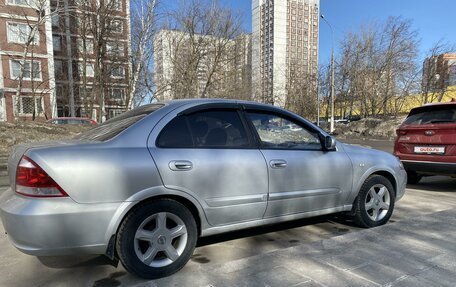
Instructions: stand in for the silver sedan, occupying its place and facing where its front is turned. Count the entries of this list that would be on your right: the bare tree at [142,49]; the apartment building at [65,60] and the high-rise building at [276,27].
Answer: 0

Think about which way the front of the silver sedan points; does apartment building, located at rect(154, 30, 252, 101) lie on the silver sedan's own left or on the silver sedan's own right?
on the silver sedan's own left

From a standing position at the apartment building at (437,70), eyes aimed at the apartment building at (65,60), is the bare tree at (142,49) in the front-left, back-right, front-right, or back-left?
front-left

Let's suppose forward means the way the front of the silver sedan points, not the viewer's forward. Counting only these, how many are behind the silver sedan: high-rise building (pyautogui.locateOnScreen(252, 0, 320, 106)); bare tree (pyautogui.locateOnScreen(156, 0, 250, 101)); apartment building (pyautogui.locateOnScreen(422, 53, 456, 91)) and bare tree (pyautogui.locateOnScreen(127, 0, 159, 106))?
0

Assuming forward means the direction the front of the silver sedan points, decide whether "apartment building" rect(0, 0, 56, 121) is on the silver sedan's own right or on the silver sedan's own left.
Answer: on the silver sedan's own left

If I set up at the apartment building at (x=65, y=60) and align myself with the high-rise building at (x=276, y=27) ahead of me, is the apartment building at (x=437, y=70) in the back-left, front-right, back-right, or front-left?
front-right

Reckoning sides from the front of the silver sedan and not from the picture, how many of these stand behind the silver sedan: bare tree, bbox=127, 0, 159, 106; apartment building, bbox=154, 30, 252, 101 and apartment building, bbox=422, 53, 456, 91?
0

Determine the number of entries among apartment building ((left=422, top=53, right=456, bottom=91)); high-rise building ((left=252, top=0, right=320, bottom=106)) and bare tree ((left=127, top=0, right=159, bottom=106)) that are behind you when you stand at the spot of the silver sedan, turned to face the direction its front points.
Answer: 0

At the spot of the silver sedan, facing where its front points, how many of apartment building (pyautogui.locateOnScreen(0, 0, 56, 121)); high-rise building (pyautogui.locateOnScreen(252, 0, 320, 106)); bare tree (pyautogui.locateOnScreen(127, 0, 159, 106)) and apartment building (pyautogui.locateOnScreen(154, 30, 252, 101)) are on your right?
0

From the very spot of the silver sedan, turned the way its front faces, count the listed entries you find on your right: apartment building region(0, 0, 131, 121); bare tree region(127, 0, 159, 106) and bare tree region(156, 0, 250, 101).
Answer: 0

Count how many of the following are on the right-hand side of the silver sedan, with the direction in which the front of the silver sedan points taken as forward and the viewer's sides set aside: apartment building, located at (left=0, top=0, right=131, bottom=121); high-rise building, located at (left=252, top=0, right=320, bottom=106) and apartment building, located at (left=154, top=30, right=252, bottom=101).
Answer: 0

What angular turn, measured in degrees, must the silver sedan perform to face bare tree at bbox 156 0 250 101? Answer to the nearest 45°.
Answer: approximately 45° to its left

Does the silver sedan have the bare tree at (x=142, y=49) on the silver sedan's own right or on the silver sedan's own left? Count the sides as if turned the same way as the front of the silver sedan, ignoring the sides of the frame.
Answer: on the silver sedan's own left

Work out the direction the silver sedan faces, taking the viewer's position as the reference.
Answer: facing away from the viewer and to the right of the viewer

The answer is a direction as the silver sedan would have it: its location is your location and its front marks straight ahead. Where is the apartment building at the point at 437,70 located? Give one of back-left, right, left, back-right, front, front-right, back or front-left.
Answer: front

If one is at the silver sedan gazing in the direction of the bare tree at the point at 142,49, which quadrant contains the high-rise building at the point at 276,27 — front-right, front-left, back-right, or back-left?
front-right

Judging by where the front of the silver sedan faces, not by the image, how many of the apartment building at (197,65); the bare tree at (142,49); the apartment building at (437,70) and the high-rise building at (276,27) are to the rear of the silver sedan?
0

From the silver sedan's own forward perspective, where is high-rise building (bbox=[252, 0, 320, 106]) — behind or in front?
in front

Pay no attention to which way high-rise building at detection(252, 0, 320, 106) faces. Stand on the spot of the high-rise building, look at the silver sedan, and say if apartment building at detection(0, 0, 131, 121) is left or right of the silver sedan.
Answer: right
